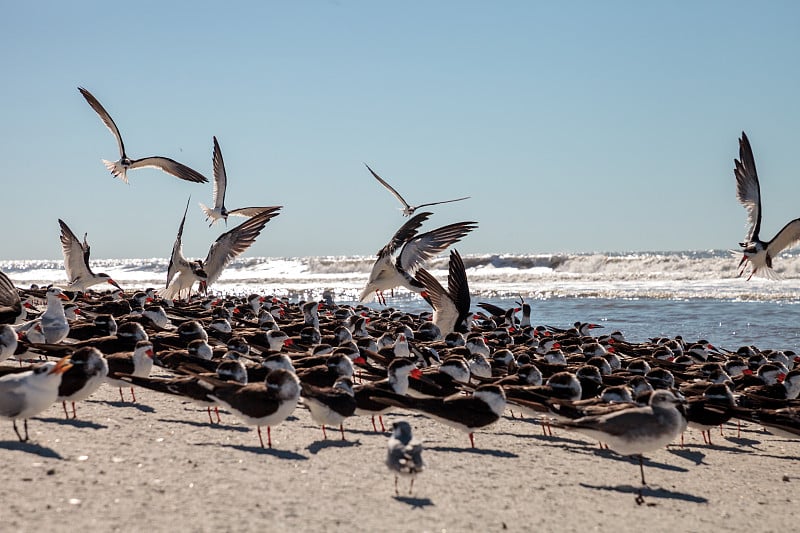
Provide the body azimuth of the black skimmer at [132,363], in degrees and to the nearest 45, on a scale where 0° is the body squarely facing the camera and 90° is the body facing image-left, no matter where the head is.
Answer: approximately 270°

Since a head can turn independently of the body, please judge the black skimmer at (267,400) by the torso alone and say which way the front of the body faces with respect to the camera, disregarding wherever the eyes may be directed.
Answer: to the viewer's right

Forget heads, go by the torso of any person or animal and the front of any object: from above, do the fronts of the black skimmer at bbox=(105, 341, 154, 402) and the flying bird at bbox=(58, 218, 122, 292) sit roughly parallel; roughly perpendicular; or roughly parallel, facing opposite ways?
roughly parallel

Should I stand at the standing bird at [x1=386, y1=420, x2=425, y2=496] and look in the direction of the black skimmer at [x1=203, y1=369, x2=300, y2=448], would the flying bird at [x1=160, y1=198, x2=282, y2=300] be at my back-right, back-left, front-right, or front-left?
front-right

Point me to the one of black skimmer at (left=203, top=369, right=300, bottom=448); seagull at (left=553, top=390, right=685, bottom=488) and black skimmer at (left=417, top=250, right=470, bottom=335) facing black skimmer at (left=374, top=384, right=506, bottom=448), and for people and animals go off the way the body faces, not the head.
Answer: black skimmer at (left=203, top=369, right=300, bottom=448)

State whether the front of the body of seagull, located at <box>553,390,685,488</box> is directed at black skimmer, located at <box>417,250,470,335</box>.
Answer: no

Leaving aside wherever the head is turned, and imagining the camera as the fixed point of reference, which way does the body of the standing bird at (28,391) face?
to the viewer's right

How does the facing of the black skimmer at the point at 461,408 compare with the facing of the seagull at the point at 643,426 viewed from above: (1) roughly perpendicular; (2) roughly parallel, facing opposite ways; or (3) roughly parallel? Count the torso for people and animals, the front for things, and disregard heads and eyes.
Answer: roughly parallel

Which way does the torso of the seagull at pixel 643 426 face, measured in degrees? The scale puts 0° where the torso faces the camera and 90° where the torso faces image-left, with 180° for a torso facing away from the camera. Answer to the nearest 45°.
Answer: approximately 270°

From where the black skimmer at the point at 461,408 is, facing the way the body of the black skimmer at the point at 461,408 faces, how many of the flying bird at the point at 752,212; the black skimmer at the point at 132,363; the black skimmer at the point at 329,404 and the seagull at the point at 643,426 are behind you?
2

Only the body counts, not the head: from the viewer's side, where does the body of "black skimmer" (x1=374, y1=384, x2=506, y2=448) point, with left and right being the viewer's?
facing to the right of the viewer

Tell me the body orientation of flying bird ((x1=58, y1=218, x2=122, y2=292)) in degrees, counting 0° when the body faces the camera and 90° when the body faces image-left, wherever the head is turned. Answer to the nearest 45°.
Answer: approximately 270°
